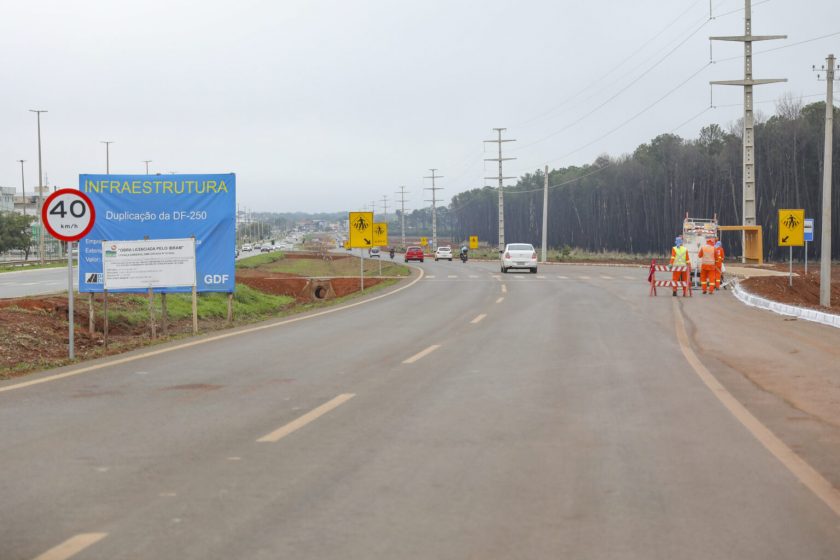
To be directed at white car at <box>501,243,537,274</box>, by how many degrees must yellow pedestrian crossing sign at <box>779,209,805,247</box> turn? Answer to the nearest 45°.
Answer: approximately 135° to its right

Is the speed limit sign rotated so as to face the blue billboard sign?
no

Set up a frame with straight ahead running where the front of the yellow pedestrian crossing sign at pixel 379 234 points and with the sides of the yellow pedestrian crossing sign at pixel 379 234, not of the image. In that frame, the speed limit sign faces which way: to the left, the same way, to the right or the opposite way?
the same way

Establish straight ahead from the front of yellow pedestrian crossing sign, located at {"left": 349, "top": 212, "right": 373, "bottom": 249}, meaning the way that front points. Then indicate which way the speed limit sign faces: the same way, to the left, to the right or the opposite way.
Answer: the same way

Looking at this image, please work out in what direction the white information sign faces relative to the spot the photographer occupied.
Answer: facing the viewer

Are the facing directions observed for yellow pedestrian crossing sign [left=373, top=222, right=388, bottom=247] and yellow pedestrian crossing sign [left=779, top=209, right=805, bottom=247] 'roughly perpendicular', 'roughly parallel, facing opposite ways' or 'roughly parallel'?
roughly parallel

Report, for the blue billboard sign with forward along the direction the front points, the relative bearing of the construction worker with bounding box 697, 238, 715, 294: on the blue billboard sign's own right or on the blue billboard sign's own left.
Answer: on the blue billboard sign's own left

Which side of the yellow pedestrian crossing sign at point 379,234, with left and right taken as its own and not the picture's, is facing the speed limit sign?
front

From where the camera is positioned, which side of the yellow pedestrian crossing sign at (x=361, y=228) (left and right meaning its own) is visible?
front

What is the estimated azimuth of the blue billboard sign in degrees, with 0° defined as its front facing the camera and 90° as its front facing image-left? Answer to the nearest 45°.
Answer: approximately 0°

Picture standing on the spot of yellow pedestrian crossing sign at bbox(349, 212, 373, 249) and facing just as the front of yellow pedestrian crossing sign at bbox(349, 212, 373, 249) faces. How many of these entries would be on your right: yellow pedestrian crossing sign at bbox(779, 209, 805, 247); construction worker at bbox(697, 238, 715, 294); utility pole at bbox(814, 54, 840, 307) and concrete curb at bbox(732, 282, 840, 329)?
0

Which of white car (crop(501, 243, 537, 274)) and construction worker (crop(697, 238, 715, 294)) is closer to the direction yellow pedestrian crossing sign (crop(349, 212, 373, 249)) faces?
the construction worker
